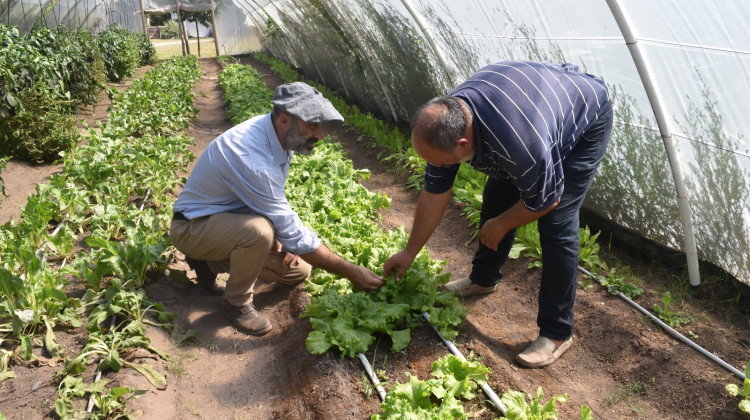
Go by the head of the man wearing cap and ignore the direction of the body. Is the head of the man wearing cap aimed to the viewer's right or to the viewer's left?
to the viewer's right

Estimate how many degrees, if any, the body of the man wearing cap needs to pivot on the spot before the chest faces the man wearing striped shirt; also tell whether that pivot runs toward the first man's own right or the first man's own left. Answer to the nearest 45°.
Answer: approximately 45° to the first man's own right

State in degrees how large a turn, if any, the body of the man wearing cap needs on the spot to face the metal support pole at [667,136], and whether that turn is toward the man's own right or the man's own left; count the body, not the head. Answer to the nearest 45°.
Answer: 0° — they already face it

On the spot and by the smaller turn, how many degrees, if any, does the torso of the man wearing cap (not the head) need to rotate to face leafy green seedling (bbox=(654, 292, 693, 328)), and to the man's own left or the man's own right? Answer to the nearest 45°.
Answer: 0° — they already face it

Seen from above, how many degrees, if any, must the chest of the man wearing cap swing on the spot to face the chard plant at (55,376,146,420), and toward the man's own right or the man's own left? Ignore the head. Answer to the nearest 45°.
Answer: approximately 135° to the man's own right

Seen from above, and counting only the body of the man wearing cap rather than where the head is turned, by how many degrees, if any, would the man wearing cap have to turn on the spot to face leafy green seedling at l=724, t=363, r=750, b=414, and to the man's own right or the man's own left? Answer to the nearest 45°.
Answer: approximately 45° to the man's own right

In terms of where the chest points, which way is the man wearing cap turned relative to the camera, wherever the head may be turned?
to the viewer's right
